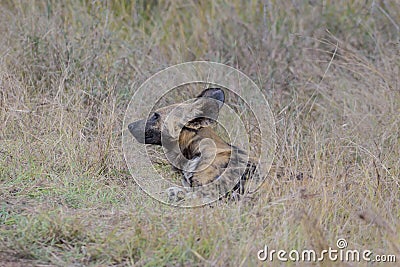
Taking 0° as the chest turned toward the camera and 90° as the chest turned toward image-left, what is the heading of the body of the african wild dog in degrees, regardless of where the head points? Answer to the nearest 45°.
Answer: approximately 90°
